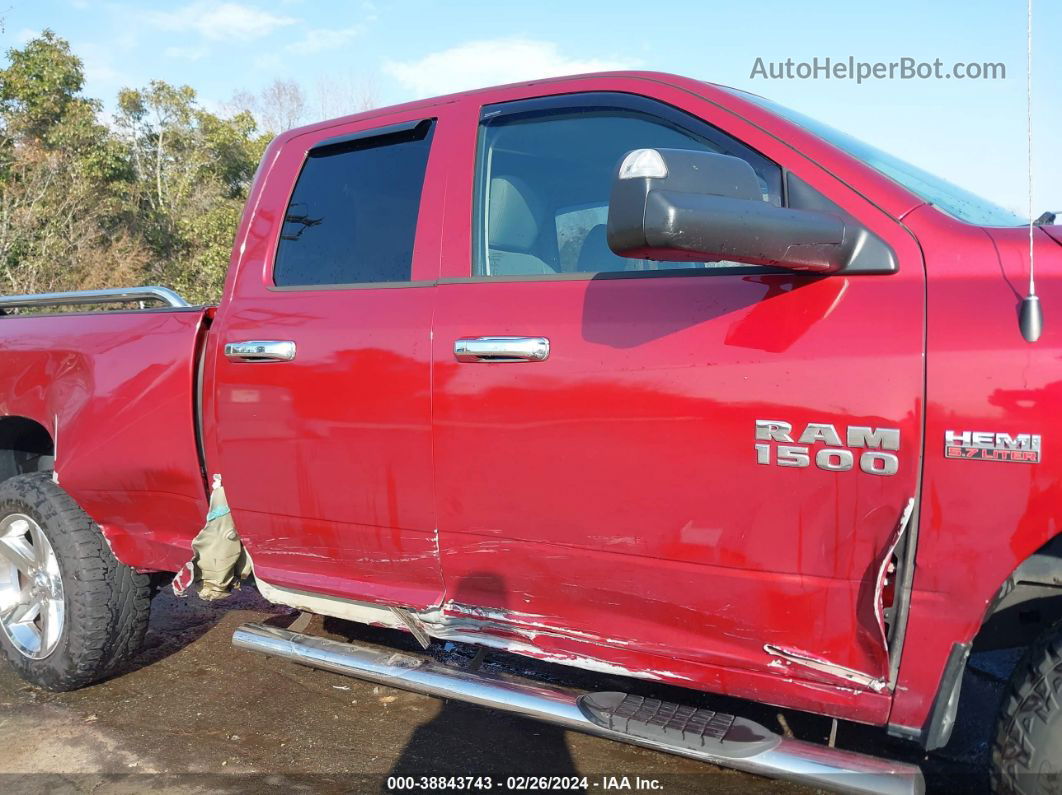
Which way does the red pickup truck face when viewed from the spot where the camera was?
facing the viewer and to the right of the viewer

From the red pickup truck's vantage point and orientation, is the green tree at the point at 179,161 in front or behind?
behind
